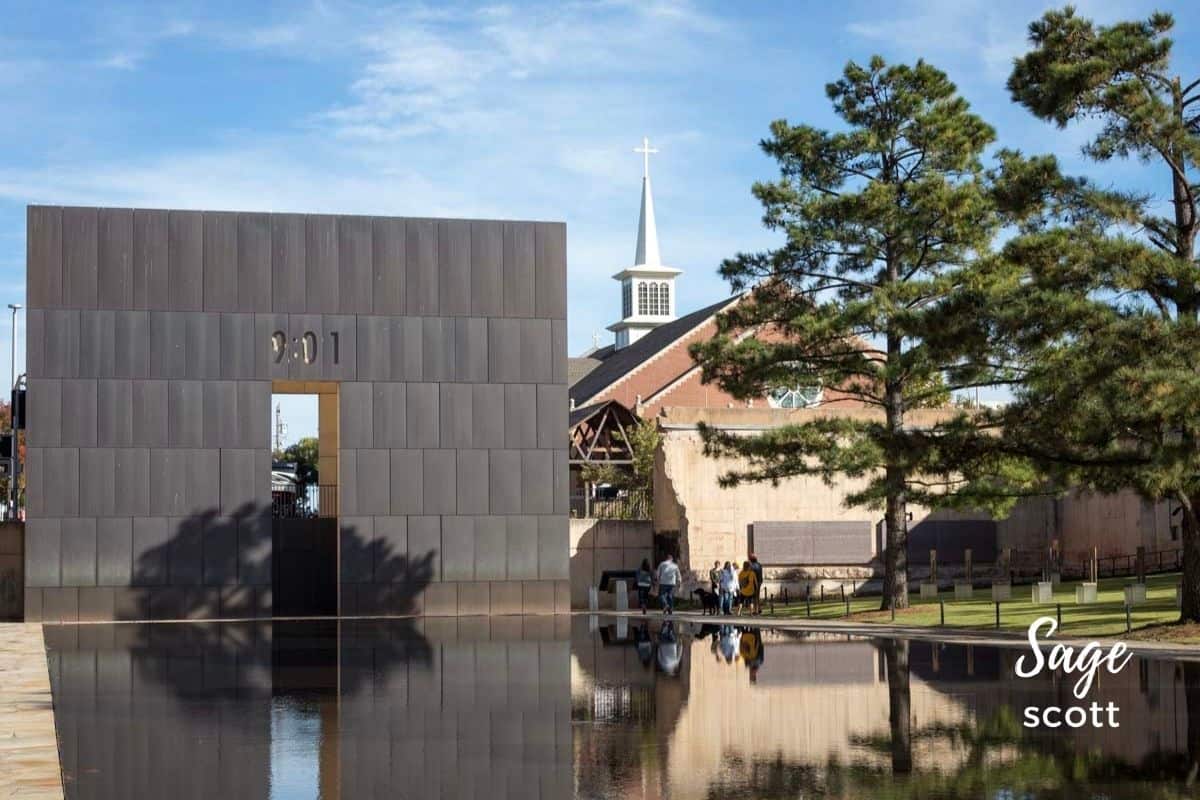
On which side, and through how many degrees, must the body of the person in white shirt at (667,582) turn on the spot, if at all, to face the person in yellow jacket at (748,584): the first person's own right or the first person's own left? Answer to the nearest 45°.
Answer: approximately 90° to the first person's own right

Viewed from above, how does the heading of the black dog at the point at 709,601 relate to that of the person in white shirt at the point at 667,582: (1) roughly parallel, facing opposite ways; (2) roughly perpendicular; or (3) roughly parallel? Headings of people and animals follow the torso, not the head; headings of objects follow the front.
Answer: roughly perpendicular

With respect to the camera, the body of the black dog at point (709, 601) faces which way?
to the viewer's left

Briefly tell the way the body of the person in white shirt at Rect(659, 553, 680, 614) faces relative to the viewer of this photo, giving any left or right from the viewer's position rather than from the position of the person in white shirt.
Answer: facing away from the viewer

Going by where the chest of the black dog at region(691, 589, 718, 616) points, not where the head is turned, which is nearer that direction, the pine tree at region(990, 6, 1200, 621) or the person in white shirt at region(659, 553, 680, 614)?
the person in white shirt

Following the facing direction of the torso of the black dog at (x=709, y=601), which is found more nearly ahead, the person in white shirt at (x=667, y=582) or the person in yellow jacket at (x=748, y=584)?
the person in white shirt
